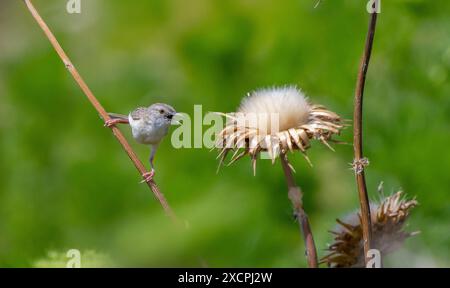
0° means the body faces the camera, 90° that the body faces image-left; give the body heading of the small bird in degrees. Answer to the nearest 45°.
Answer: approximately 315°
